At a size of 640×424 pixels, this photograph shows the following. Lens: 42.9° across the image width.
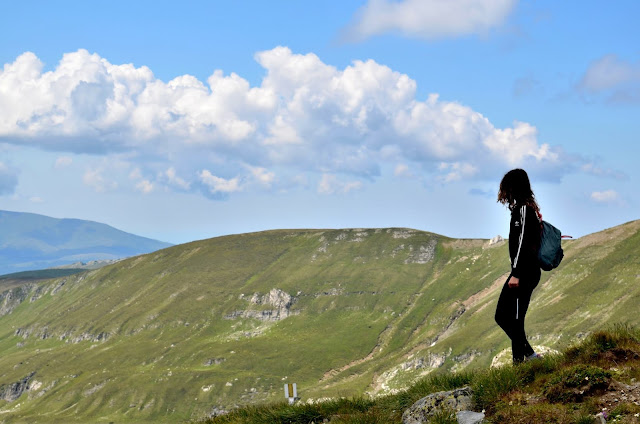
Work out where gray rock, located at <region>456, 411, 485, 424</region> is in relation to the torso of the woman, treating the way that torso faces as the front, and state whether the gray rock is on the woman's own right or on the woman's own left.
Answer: on the woman's own left

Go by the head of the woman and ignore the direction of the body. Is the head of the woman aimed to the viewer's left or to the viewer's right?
to the viewer's left

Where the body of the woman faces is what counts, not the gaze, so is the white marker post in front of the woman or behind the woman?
in front

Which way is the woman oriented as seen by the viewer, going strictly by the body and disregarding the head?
to the viewer's left

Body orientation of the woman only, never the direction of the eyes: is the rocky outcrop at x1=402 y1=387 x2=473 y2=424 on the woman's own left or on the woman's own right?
on the woman's own left
